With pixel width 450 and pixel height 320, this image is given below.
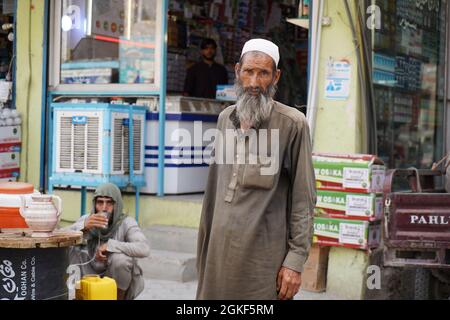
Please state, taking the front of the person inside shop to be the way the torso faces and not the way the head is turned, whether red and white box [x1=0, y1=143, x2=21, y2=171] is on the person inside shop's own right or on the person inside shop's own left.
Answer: on the person inside shop's own right

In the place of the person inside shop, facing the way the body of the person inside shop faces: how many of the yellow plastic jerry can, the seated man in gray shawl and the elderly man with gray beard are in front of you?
3

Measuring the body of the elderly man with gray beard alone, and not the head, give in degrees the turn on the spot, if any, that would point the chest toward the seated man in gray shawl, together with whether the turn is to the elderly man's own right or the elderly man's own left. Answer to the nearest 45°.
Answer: approximately 90° to the elderly man's own right

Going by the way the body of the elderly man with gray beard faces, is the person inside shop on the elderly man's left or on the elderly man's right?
on the elderly man's right

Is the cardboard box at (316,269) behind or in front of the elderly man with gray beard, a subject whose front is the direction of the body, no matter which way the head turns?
behind

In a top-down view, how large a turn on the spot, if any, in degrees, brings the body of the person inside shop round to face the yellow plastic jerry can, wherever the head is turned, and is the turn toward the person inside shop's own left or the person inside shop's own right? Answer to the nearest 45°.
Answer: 0° — they already face it

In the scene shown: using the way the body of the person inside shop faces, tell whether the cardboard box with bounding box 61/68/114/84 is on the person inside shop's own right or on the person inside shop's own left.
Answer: on the person inside shop's own right

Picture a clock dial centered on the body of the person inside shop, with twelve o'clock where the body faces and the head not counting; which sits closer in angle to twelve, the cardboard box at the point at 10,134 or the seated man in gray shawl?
the seated man in gray shawl

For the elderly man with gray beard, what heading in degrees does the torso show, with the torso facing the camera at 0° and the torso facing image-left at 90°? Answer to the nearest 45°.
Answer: approximately 45°

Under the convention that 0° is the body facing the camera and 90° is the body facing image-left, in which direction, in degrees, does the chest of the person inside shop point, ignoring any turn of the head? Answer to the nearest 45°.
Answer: approximately 0°
